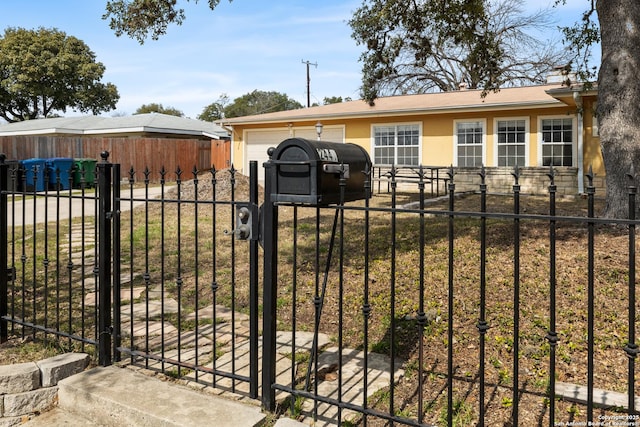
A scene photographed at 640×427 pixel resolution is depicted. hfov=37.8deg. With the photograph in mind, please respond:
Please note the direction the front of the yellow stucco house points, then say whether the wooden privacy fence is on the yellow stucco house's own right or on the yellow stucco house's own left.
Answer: on the yellow stucco house's own right

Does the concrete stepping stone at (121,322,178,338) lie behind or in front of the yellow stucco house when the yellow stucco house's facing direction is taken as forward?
in front

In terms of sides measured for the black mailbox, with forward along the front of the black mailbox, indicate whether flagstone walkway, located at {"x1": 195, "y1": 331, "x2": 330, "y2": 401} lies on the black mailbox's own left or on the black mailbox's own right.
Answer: on the black mailbox's own right

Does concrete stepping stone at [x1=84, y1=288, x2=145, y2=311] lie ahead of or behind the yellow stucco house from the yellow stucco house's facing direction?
ahead

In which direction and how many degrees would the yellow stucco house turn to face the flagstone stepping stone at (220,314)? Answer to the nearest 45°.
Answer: approximately 45° to its left

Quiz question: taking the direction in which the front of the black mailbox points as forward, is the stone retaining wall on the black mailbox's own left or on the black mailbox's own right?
on the black mailbox's own right

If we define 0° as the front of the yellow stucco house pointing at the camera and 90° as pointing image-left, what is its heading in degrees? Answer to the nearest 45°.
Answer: approximately 45°

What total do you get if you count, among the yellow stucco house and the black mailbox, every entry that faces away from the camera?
0

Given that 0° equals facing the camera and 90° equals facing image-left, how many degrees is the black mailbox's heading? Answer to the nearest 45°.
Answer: approximately 45°
